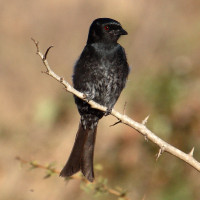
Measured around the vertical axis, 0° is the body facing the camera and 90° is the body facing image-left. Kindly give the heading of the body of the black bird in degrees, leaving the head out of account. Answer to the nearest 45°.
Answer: approximately 315°
